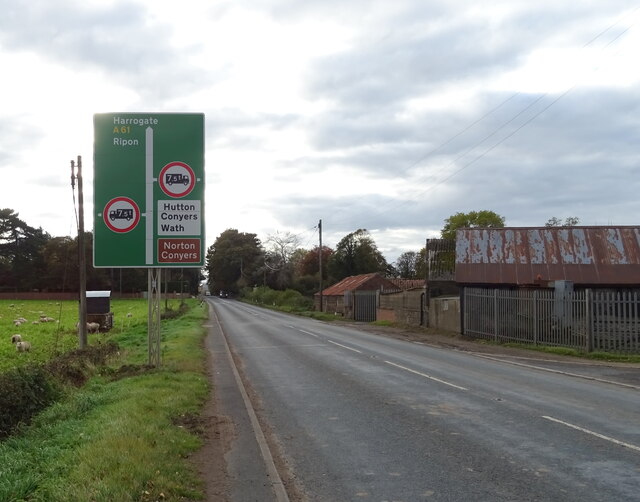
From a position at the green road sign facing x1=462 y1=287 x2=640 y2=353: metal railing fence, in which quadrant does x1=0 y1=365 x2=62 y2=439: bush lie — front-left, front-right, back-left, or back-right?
back-right

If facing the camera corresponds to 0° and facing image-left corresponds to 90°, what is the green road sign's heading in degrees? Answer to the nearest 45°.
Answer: approximately 0°

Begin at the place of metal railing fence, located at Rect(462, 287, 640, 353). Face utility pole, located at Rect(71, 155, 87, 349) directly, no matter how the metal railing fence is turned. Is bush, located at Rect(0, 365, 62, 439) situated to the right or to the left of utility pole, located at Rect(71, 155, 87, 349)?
left

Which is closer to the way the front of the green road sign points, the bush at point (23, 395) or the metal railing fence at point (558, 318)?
the bush

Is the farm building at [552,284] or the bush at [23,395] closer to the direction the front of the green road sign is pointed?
the bush

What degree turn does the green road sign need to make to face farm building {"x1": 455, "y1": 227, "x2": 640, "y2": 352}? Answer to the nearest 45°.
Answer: approximately 135° to its left
